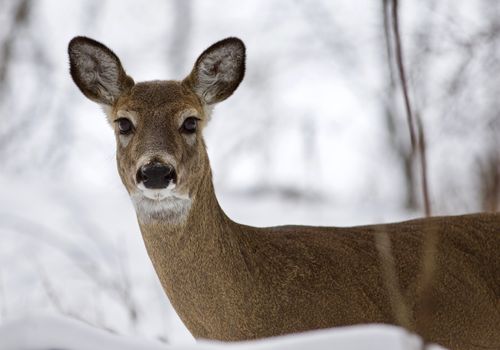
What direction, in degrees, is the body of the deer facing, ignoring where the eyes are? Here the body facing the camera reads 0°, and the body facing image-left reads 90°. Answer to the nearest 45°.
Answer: approximately 90°
